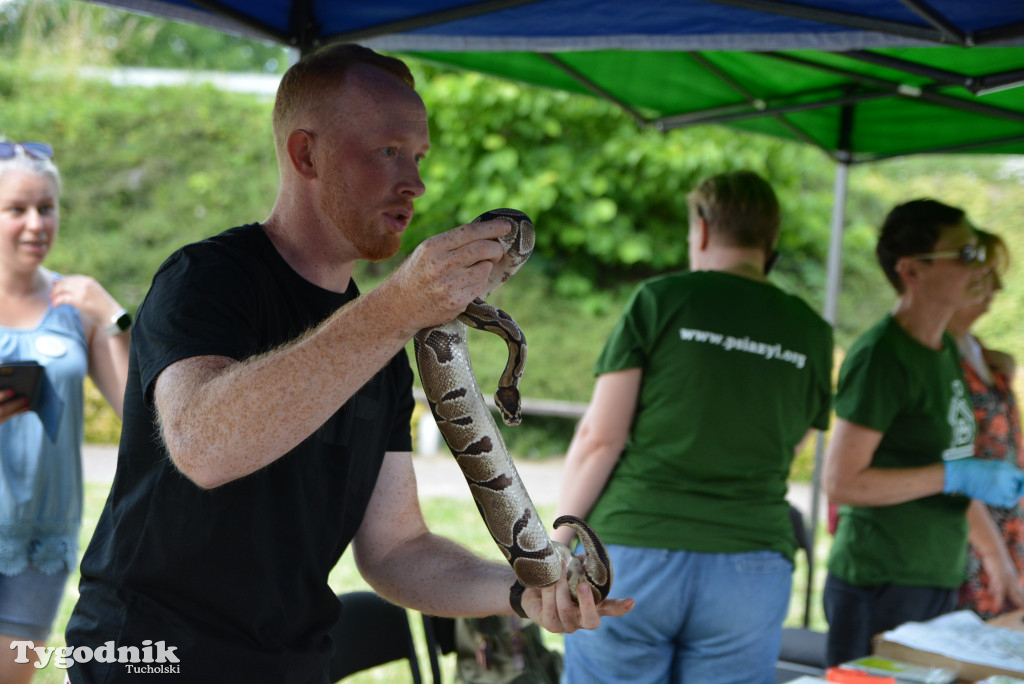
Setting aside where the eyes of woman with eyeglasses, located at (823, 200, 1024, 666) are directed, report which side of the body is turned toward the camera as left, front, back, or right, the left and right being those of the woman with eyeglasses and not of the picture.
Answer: right

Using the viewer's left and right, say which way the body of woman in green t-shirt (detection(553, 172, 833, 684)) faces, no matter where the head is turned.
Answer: facing away from the viewer

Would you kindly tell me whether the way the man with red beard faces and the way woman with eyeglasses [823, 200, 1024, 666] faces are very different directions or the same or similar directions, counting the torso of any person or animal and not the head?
same or similar directions

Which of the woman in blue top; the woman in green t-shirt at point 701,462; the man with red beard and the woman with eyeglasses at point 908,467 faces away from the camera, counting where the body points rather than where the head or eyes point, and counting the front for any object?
the woman in green t-shirt

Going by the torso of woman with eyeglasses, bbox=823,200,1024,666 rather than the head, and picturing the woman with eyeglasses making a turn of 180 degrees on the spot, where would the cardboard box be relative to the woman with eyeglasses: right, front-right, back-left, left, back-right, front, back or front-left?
left

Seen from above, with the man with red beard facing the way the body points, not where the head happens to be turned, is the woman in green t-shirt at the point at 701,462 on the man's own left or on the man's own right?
on the man's own left

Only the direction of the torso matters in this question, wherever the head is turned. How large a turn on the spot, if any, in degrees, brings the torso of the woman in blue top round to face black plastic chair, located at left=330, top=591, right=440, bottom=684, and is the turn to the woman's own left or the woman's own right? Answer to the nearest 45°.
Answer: approximately 45° to the woman's own left

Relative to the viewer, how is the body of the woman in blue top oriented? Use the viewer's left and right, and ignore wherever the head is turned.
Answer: facing the viewer

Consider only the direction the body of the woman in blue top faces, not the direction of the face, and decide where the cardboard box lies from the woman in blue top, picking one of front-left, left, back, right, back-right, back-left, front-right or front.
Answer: front-left

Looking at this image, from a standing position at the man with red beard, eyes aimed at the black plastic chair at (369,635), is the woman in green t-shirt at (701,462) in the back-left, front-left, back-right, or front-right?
front-right

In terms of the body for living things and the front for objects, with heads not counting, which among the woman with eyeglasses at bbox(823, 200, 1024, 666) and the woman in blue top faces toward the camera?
the woman in blue top

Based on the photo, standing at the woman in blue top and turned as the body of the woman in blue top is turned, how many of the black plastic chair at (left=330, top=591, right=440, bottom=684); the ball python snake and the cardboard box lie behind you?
0

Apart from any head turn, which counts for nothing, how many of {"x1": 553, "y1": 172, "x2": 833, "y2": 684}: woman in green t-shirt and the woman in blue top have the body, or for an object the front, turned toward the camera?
1

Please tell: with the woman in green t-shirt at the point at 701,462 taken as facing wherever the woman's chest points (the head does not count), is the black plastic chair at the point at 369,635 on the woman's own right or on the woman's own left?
on the woman's own left
